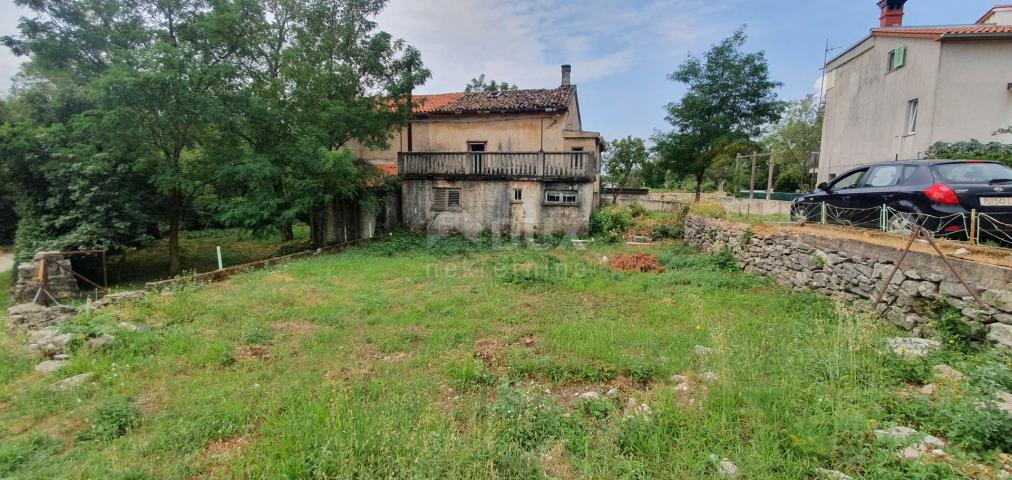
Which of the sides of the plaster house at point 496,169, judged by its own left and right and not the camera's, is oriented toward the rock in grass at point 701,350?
front

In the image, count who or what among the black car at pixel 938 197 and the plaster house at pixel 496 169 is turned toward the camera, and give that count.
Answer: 1

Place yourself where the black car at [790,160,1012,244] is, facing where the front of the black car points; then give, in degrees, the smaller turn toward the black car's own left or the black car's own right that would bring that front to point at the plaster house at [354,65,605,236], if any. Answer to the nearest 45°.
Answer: approximately 45° to the black car's own left

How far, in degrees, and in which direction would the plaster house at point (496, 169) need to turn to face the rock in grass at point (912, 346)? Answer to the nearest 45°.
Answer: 0° — it already faces it

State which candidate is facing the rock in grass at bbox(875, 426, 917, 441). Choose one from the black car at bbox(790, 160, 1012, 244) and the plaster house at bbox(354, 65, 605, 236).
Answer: the plaster house

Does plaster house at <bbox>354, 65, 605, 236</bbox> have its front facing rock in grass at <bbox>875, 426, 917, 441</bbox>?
yes

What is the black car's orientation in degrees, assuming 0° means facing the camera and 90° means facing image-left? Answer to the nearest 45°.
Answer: approximately 135°

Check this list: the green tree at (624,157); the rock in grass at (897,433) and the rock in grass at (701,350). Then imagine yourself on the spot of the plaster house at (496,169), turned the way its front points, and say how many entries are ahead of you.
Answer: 2

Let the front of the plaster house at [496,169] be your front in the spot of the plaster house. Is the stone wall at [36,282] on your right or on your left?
on your right

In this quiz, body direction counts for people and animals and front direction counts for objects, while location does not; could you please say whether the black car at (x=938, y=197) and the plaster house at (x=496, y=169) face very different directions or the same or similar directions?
very different directions

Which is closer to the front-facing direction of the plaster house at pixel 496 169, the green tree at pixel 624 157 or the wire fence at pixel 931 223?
the wire fence

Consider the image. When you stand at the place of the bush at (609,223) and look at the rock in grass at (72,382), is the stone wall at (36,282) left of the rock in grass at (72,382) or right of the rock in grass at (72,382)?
right

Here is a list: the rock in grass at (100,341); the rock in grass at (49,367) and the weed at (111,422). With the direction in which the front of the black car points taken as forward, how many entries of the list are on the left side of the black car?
3
